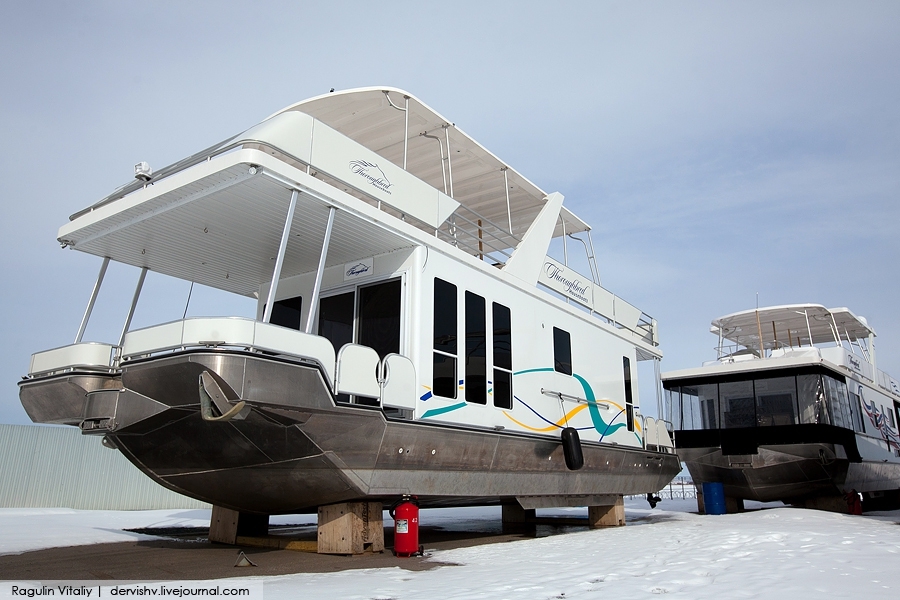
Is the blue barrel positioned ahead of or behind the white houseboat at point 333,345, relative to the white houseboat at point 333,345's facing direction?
behind

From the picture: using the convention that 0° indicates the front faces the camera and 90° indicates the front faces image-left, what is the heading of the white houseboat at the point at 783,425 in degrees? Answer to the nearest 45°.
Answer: approximately 45°

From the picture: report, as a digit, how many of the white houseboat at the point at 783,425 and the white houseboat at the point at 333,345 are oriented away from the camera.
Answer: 0

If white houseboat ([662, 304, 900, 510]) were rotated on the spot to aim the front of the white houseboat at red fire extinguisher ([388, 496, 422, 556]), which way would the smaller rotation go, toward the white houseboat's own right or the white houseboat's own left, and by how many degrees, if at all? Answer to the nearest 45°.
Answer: approximately 45° to the white houseboat's own left

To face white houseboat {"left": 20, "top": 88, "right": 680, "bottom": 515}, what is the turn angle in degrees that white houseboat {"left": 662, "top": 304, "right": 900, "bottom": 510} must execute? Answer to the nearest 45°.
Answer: approximately 45° to its left

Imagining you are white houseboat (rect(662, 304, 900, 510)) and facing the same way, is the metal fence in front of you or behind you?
in front

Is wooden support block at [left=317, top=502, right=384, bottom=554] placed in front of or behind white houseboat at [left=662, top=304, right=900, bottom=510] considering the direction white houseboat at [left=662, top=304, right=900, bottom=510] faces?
in front

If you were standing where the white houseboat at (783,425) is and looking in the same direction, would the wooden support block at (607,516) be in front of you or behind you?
in front
